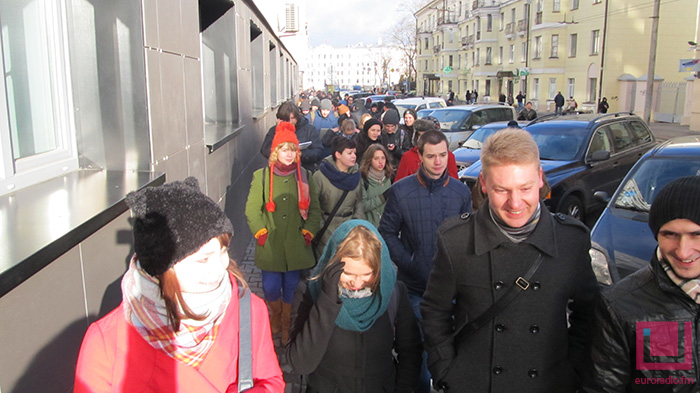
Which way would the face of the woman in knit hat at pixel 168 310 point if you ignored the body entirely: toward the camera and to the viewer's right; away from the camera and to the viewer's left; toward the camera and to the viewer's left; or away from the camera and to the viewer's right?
toward the camera and to the viewer's right

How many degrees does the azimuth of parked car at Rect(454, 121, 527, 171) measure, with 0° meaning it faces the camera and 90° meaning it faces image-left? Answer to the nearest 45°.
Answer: approximately 45°

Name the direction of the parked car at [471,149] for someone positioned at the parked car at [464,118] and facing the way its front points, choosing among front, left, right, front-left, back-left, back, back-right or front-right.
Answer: front-left

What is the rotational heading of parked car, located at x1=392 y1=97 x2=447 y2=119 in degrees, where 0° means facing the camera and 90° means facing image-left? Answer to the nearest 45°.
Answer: approximately 45°

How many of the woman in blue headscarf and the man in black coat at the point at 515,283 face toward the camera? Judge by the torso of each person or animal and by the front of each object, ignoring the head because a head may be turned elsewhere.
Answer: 2

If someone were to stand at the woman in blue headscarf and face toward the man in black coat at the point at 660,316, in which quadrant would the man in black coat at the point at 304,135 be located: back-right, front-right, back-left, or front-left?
back-left

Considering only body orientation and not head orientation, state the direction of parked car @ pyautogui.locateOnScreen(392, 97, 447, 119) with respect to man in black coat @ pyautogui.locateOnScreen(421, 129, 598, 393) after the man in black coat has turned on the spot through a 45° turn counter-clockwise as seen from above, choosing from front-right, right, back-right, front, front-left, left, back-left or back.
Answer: back-left

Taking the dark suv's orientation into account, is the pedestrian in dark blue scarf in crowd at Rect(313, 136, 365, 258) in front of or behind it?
in front

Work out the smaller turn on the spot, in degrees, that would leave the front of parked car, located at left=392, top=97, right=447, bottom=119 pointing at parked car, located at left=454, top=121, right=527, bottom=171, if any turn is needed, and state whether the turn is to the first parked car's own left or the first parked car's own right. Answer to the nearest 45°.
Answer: approximately 45° to the first parked car's own left

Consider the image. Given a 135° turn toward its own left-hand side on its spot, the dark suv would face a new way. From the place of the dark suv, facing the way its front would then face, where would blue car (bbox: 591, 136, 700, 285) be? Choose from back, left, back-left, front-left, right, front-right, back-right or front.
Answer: right

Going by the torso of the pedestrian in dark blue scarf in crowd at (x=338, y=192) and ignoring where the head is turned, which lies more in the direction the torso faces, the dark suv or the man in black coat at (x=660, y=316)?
the man in black coat

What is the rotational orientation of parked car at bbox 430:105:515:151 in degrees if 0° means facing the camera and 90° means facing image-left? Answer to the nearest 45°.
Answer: approximately 45°

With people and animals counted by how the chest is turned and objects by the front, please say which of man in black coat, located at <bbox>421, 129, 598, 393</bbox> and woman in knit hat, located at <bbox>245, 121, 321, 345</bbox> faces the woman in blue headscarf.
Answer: the woman in knit hat

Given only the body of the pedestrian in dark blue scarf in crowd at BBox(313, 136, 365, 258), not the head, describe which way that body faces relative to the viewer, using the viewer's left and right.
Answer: facing the viewer and to the right of the viewer

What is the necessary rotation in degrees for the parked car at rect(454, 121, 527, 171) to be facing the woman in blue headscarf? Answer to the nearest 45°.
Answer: approximately 45° to its left
